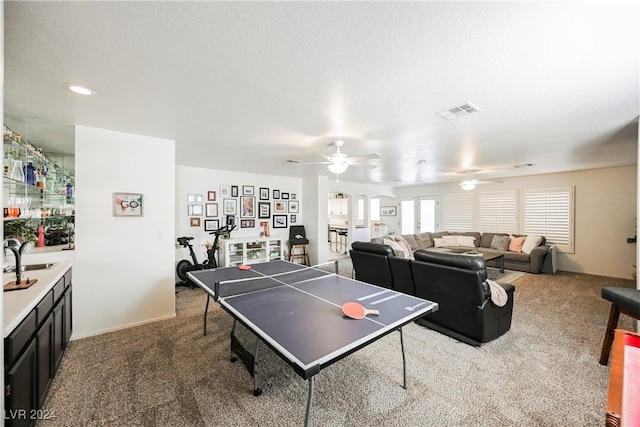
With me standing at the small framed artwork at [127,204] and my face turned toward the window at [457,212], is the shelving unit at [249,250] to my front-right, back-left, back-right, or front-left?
front-left

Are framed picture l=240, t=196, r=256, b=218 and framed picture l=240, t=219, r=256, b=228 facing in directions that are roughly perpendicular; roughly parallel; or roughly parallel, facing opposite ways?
roughly parallel

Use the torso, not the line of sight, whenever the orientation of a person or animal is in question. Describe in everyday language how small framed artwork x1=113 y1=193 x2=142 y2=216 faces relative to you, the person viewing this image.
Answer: facing the viewer

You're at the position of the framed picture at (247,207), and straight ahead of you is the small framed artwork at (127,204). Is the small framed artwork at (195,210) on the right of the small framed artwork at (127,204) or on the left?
right

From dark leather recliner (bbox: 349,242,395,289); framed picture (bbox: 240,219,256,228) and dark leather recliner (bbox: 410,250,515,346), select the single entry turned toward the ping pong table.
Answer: the framed picture

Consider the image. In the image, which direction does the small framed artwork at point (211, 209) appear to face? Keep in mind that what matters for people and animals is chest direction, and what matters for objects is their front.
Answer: toward the camera

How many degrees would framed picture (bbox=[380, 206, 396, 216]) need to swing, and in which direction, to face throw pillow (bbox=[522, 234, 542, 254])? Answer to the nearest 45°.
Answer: approximately 45° to its left

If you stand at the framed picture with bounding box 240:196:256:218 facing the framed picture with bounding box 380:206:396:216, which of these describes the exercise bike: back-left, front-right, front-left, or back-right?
back-right

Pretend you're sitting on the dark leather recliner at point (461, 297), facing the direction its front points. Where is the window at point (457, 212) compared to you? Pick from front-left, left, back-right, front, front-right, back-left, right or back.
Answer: front-left

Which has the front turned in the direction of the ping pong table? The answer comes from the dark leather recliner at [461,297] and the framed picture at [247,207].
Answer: the framed picture

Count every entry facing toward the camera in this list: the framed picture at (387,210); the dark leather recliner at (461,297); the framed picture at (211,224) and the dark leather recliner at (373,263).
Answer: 2

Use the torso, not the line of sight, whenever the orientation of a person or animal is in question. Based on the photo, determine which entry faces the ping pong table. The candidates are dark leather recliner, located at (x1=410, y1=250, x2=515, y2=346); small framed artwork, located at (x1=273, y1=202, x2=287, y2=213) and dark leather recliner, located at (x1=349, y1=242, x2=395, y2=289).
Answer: the small framed artwork

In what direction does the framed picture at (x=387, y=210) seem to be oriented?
toward the camera

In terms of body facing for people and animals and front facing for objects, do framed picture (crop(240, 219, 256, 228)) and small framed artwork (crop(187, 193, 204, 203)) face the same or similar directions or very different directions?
same or similar directions
